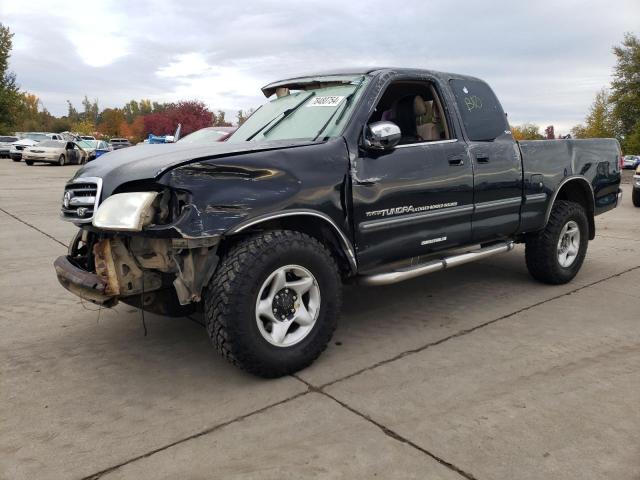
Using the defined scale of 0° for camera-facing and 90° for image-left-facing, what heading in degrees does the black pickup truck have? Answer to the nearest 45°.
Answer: approximately 45°

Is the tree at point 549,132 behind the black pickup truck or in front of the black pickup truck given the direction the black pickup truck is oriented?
behind

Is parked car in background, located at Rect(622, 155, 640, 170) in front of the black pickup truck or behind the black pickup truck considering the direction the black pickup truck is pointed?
behind

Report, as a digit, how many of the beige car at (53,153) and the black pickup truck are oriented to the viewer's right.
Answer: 0
